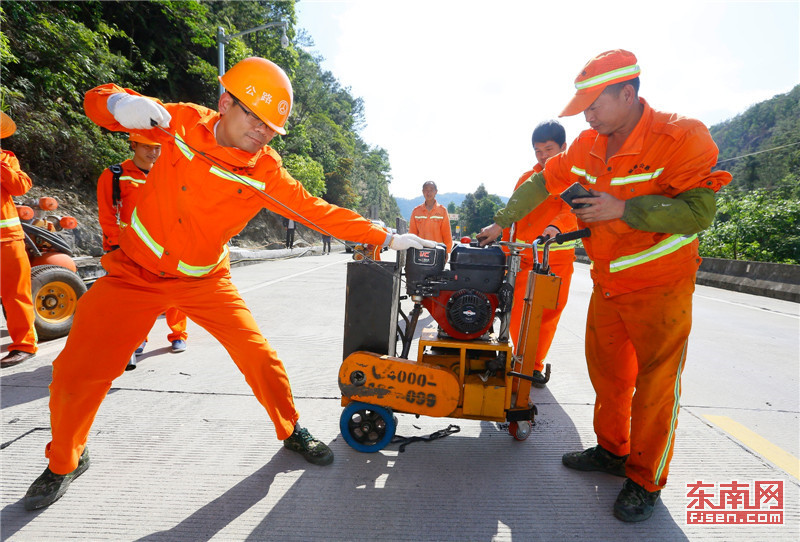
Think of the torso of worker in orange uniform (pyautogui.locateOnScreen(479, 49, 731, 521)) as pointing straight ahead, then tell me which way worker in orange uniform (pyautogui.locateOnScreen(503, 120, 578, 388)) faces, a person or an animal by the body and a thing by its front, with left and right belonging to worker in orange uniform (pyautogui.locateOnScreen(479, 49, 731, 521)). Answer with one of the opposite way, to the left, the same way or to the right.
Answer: the same way

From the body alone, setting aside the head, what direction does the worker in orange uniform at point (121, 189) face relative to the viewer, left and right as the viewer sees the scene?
facing the viewer and to the right of the viewer

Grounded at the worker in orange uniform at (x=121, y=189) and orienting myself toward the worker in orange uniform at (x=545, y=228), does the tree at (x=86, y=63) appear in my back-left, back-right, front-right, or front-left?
back-left

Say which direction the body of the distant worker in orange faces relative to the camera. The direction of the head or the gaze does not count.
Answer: toward the camera

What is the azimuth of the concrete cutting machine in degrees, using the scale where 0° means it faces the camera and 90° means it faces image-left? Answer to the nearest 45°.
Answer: approximately 90°

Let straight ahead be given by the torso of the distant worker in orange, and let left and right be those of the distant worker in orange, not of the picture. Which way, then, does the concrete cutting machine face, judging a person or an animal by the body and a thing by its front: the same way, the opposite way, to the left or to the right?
to the right

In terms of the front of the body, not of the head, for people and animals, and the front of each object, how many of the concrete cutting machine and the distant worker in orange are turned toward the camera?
1

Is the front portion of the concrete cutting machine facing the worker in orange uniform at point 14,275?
yes

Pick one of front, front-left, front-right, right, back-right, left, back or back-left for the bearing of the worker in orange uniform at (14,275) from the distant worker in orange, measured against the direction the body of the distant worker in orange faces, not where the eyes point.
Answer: front-right

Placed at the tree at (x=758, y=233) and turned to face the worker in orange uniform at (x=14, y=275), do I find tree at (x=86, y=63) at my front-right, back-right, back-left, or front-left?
front-right

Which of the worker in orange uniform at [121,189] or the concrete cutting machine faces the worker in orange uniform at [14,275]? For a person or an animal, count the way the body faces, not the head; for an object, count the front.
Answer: the concrete cutting machine

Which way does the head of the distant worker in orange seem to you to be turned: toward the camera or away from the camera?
toward the camera

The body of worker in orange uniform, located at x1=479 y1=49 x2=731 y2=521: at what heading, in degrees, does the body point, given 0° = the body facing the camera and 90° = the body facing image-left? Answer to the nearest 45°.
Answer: approximately 45°

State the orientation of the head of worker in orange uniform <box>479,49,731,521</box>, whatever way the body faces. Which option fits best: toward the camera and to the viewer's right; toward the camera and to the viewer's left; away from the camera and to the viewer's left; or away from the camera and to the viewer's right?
toward the camera and to the viewer's left

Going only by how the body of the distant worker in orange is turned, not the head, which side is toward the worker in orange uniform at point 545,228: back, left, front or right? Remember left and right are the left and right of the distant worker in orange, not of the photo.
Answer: front
